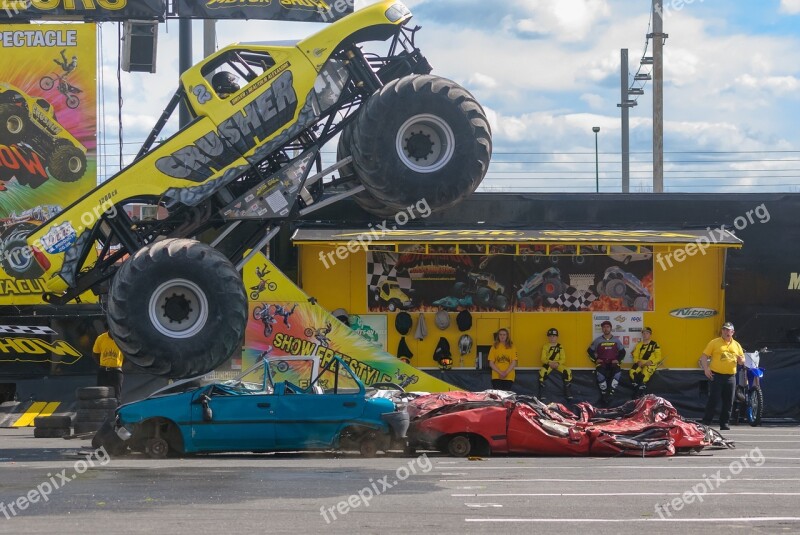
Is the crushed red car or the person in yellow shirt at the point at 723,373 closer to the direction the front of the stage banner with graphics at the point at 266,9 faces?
the crushed red car

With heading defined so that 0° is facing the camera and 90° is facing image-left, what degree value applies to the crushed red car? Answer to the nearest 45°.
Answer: approximately 90°

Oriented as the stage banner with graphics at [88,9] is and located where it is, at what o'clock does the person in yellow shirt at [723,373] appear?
The person in yellow shirt is roughly at 10 o'clock from the stage banner with graphics.

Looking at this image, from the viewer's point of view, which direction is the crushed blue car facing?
to the viewer's left

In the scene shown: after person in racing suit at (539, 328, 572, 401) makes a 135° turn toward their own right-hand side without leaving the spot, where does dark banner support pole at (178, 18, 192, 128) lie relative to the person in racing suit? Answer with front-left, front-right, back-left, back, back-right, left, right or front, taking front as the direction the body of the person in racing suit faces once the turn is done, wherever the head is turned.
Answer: front-left

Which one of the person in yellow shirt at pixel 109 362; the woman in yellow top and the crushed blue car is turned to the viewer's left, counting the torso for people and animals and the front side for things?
the crushed blue car
